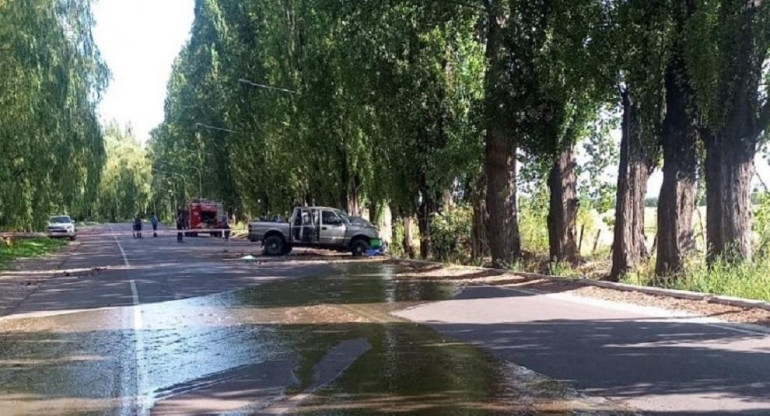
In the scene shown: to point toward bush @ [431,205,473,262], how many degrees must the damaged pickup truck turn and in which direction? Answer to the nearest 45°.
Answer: approximately 45° to its right

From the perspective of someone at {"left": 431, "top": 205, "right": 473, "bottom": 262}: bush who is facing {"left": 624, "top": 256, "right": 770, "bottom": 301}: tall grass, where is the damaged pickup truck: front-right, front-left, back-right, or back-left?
back-right

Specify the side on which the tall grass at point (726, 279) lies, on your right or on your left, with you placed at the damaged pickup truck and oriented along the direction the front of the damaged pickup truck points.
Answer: on your right

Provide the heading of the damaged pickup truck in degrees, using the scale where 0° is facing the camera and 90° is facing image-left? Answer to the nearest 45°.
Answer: approximately 270°
